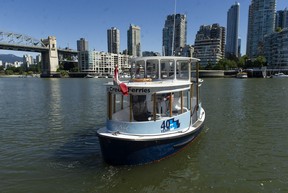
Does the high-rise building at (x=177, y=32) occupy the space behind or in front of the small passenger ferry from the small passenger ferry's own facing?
behind
